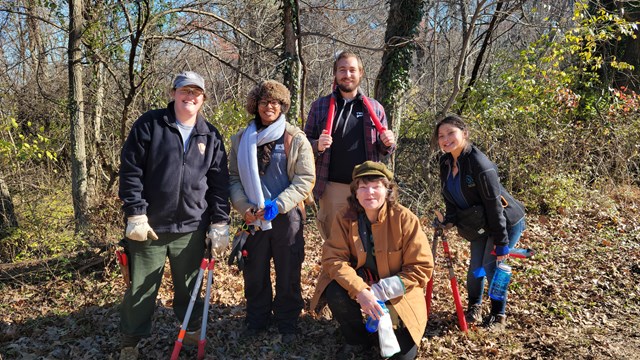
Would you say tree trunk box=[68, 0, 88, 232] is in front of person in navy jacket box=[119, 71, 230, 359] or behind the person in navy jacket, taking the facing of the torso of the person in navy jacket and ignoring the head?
behind

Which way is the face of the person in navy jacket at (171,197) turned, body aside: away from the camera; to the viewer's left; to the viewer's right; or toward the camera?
toward the camera

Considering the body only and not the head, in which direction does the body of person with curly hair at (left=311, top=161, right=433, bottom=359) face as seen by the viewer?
toward the camera

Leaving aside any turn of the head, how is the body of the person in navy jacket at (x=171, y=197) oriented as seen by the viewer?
toward the camera

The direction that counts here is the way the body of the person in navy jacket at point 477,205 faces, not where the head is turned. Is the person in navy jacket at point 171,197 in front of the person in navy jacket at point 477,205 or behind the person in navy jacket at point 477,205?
in front

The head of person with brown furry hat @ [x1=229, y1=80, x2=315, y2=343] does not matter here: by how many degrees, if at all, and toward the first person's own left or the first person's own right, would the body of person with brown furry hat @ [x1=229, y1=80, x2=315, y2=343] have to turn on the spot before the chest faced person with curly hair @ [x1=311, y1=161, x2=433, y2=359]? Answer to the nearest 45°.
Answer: approximately 45° to the first person's own left

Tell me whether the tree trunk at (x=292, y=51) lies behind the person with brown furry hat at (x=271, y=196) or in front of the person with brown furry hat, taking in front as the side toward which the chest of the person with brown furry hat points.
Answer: behind

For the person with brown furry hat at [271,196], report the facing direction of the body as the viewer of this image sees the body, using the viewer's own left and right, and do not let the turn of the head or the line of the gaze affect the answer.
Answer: facing the viewer

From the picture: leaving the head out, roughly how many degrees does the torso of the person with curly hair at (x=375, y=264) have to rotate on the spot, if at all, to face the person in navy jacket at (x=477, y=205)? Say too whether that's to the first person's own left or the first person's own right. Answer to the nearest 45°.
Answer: approximately 135° to the first person's own left

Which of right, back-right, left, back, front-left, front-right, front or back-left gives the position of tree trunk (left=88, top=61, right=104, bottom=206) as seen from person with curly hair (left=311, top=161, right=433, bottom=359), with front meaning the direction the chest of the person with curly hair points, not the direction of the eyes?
back-right

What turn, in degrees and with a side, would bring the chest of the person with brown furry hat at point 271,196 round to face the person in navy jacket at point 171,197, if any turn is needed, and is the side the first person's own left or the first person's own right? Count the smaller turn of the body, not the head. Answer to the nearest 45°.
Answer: approximately 90° to the first person's own right

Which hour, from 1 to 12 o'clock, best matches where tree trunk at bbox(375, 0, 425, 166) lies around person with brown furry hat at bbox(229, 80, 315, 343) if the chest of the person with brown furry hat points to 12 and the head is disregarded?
The tree trunk is roughly at 7 o'clock from the person with brown furry hat.

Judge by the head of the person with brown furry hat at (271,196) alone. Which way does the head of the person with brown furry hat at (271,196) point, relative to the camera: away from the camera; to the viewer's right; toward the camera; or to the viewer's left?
toward the camera
